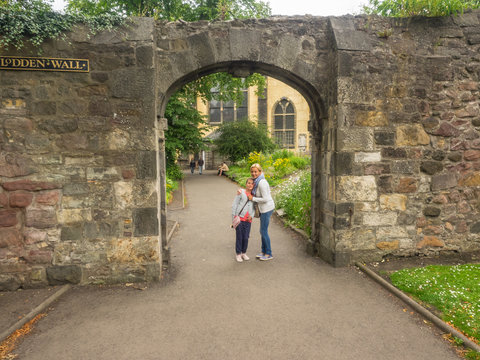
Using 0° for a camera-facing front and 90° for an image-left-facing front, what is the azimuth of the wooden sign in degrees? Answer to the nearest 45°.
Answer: approximately 0°

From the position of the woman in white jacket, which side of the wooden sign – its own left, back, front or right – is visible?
left

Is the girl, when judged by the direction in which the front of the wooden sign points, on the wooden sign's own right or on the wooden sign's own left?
on the wooden sign's own left

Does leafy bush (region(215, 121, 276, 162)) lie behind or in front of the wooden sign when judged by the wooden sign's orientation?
behind
